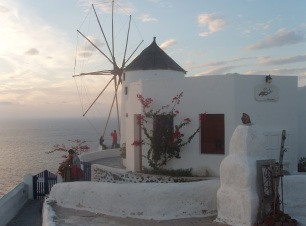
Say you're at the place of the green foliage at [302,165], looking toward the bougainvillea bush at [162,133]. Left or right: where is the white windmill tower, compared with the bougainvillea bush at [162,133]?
right

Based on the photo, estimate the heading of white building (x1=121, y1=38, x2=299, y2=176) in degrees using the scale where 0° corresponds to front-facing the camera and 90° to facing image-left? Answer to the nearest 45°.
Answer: approximately 0°
